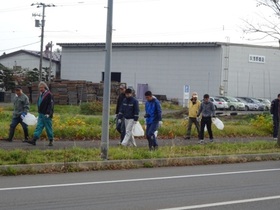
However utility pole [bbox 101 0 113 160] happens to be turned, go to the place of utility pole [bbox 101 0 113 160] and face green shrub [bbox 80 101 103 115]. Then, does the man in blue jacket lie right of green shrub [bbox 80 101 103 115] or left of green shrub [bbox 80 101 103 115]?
right

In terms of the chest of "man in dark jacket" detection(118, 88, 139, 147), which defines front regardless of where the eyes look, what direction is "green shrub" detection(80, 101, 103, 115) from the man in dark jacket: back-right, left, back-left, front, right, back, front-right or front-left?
back-right

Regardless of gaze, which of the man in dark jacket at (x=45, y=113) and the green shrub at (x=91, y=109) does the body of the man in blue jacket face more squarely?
the man in dark jacket

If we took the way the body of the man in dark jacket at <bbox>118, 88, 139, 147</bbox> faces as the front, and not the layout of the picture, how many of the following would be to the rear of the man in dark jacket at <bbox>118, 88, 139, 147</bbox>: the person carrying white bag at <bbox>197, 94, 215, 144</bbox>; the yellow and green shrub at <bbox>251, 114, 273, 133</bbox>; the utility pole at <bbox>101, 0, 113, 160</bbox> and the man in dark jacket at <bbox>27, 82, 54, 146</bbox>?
2

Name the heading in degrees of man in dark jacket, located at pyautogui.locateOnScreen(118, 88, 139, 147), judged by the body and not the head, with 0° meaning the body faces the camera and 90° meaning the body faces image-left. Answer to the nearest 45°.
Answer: approximately 45°

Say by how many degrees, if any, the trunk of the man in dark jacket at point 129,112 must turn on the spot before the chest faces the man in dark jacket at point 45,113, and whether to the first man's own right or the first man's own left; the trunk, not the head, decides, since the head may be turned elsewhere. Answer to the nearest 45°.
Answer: approximately 45° to the first man's own right

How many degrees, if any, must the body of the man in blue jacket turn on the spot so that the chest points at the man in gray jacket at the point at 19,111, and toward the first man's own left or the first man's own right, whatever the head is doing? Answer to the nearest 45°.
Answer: approximately 45° to the first man's own right

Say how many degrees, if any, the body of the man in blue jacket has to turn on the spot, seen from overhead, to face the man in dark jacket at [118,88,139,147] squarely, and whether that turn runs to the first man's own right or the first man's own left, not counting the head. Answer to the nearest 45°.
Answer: approximately 45° to the first man's own right

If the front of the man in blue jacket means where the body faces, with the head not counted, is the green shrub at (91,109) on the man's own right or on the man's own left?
on the man's own right

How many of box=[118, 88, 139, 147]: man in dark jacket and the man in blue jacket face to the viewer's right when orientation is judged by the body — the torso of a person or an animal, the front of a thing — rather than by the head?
0

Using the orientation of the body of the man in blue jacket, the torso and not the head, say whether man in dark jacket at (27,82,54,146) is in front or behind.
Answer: in front

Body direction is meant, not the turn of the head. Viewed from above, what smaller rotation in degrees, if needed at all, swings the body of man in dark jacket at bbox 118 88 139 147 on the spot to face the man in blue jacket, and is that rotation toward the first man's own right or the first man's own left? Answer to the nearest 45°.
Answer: approximately 135° to the first man's own left

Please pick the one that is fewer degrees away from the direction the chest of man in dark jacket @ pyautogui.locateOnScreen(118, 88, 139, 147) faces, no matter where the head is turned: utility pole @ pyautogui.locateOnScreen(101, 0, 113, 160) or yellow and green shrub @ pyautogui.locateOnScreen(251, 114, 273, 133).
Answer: the utility pole

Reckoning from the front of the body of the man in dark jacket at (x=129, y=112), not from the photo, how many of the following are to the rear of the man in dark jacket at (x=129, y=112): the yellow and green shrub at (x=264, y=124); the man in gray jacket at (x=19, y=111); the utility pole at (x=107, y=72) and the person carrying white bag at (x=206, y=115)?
2
